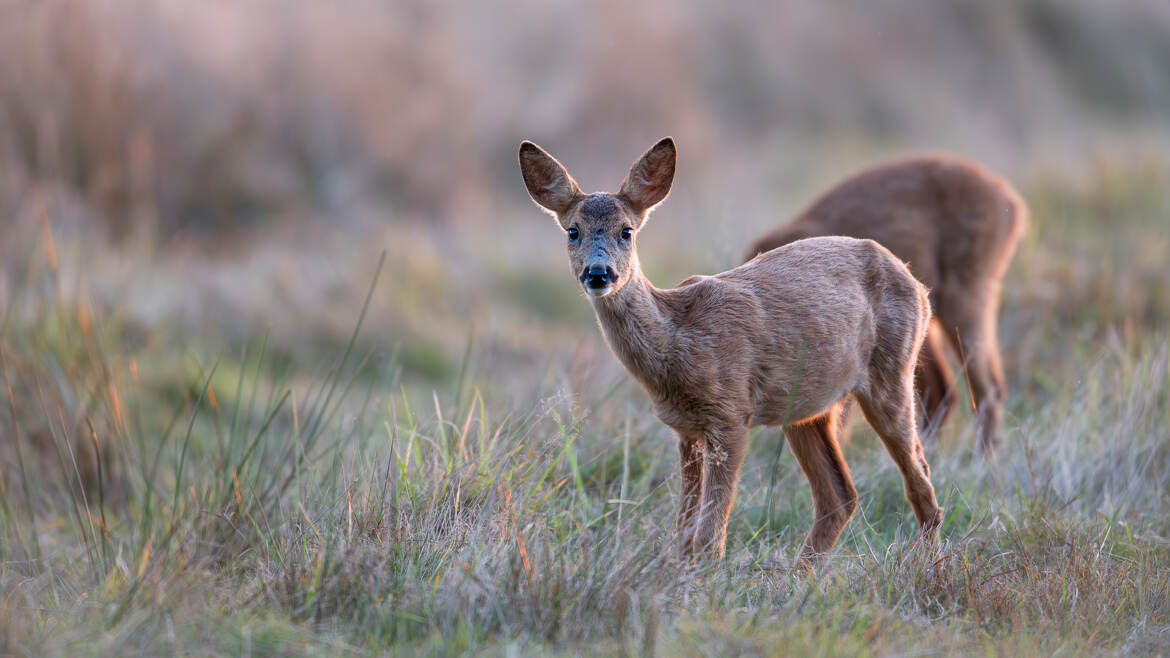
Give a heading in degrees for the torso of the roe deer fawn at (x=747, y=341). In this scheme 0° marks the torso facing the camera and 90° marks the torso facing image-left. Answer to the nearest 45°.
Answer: approximately 90°

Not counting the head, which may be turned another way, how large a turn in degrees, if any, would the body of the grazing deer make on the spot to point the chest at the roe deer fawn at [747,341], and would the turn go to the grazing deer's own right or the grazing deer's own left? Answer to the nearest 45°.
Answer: approximately 90° to the grazing deer's own left

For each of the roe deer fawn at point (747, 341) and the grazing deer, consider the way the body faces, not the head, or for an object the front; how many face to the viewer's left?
2

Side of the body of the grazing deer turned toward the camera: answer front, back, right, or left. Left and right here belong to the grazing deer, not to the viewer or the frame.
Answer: left

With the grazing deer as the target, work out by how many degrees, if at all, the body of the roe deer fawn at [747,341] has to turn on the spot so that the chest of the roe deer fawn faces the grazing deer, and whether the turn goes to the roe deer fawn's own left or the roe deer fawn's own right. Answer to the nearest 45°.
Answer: approximately 90° to the roe deer fawn's own right

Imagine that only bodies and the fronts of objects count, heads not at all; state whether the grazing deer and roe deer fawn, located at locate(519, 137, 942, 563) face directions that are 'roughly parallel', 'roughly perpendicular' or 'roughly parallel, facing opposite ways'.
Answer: roughly parallel
